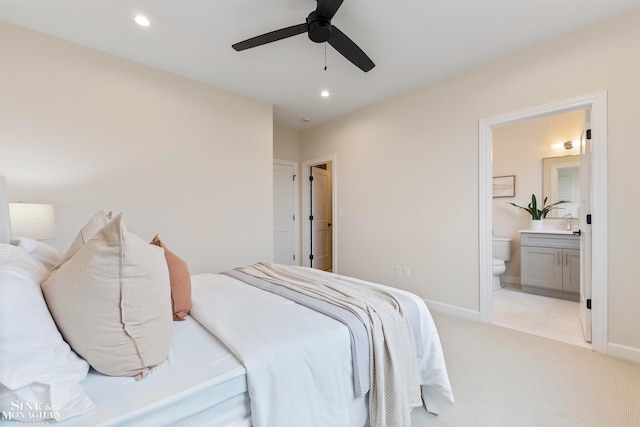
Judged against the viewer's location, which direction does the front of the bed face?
facing away from the viewer and to the right of the viewer

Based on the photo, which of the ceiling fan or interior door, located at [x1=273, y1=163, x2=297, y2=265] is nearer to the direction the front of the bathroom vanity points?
the ceiling fan

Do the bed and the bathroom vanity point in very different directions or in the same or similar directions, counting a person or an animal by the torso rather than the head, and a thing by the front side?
very different directions

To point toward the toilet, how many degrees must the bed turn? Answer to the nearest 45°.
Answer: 0° — it already faces it

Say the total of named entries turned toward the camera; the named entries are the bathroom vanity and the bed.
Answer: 1

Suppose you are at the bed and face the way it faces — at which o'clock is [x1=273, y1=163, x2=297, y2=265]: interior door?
The interior door is roughly at 11 o'clock from the bed.

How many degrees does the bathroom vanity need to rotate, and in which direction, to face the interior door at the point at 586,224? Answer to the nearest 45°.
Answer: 0° — it already faces it

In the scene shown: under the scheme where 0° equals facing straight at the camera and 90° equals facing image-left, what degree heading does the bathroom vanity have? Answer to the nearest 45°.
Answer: approximately 0°

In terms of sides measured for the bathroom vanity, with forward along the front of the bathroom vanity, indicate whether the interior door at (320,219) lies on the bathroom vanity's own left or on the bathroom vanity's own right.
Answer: on the bathroom vanity's own right
